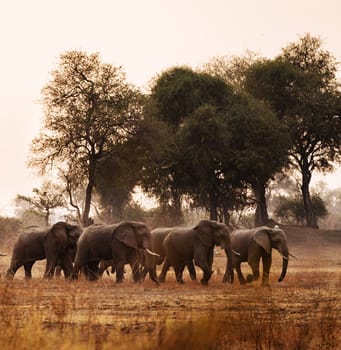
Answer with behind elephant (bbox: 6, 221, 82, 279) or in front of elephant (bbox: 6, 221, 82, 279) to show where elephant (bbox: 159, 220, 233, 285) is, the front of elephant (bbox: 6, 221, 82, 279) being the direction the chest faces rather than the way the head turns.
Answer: in front

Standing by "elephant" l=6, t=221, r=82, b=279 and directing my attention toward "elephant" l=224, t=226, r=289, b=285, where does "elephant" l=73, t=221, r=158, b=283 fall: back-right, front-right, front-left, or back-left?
front-right

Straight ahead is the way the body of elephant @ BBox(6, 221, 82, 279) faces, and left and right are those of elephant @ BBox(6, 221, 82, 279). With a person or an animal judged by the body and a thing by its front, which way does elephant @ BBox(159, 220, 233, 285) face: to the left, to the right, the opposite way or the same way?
the same way

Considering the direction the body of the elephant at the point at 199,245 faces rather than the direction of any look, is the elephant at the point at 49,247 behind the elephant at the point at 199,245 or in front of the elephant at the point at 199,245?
behind

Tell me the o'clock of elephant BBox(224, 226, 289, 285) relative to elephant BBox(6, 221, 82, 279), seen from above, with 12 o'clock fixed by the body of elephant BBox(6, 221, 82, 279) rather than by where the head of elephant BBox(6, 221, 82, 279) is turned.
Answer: elephant BBox(224, 226, 289, 285) is roughly at 1 o'clock from elephant BBox(6, 221, 82, 279).

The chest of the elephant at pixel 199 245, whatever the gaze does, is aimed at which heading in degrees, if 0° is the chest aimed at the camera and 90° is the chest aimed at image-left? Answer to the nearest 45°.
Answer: approximately 270°

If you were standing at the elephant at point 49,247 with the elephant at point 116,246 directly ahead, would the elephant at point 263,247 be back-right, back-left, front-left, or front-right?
front-left

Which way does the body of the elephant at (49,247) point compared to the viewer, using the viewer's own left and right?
facing to the right of the viewer

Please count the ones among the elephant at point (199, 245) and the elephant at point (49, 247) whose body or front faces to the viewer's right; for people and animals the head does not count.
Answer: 2

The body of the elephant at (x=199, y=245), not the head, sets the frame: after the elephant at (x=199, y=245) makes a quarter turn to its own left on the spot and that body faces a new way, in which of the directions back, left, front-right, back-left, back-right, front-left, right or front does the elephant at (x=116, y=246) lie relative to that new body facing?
left

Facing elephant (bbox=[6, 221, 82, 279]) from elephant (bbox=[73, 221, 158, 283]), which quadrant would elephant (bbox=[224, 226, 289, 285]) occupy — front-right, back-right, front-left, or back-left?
back-right

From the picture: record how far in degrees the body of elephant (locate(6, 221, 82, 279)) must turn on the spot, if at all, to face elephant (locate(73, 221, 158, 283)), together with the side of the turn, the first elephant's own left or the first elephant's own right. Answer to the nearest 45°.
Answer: approximately 45° to the first elephant's own right

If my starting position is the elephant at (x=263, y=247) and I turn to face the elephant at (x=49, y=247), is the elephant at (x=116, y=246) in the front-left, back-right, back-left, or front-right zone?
front-left
